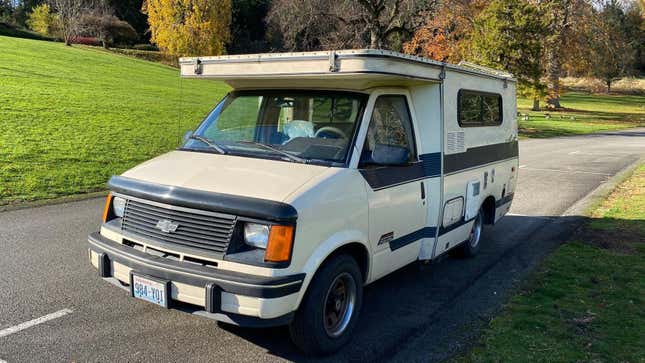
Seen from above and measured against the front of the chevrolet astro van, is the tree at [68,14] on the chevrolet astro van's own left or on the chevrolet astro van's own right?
on the chevrolet astro van's own right

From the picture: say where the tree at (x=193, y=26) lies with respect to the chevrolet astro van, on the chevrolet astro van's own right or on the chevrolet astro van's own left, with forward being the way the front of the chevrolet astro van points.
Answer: on the chevrolet astro van's own right

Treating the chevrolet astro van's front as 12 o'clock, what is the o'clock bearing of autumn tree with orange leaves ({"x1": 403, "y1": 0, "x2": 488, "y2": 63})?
The autumn tree with orange leaves is roughly at 5 o'clock from the chevrolet astro van.

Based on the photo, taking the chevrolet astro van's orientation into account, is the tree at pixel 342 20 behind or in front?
behind

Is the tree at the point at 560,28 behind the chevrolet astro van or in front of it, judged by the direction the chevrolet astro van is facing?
behind

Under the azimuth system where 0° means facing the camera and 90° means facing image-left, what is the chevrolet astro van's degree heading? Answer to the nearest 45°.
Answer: approximately 45°
